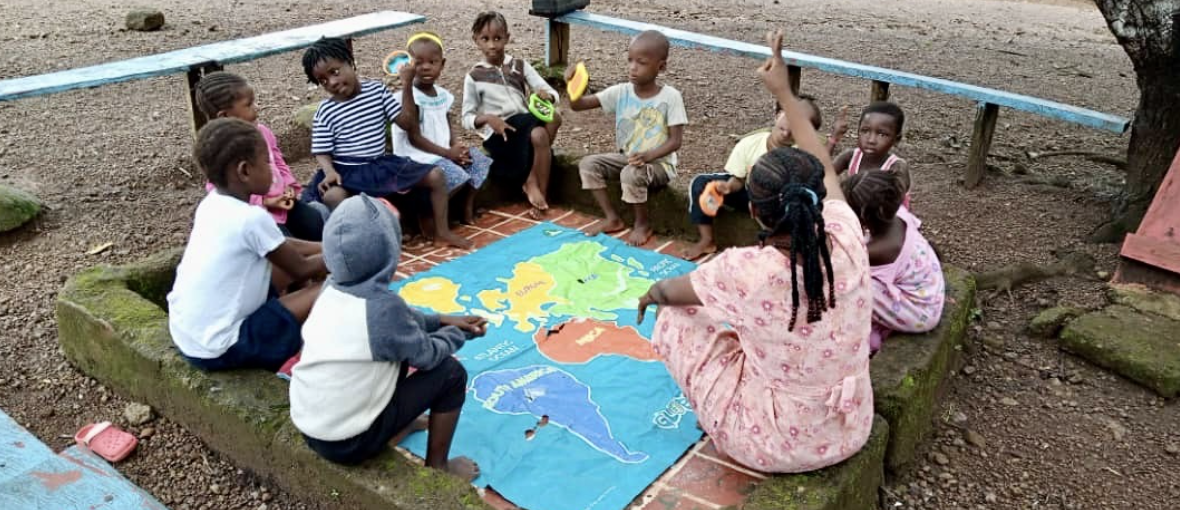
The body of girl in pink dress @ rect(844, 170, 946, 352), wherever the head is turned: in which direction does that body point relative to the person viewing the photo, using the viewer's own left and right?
facing away from the viewer and to the left of the viewer

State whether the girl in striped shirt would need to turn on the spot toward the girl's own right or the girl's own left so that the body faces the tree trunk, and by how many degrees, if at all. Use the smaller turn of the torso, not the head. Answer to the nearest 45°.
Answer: approximately 45° to the girl's own left

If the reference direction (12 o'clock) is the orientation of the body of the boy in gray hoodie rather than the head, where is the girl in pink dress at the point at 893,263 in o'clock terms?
The girl in pink dress is roughly at 1 o'clock from the boy in gray hoodie.

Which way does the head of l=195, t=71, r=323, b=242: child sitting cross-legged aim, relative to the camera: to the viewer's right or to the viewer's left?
to the viewer's right

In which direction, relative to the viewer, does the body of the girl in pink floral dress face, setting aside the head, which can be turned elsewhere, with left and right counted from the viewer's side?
facing away from the viewer and to the left of the viewer

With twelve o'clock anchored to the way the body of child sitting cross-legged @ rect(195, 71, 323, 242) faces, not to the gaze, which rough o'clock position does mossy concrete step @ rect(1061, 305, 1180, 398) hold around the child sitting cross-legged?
The mossy concrete step is roughly at 1 o'clock from the child sitting cross-legged.

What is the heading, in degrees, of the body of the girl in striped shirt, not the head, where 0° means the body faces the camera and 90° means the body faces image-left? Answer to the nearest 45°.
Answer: approximately 315°

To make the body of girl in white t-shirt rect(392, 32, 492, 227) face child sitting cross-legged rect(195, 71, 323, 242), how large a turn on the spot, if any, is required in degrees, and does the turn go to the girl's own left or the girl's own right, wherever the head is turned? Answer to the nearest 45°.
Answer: approximately 90° to the girl's own right

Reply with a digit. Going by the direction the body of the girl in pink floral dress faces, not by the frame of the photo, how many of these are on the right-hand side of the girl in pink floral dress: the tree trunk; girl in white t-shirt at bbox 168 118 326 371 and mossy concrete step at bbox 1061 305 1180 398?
2

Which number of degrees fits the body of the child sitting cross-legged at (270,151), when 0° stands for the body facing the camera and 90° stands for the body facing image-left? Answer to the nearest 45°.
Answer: approximately 270°

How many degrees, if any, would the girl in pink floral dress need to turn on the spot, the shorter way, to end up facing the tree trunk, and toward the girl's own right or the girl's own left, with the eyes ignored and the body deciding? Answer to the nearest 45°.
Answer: approximately 90° to the girl's own right

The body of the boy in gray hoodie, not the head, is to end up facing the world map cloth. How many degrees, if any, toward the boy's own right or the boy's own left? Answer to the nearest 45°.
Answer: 0° — they already face it

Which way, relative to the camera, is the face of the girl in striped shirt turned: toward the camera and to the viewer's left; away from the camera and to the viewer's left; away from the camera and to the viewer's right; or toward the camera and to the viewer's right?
toward the camera and to the viewer's right

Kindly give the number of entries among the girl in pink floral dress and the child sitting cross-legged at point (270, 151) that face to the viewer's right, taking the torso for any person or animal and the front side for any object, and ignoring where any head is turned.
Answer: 1

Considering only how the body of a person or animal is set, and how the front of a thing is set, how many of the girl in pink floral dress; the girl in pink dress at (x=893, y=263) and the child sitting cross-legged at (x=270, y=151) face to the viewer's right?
1
